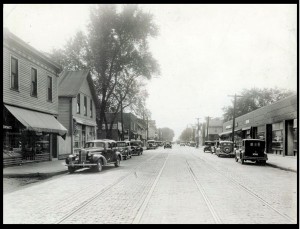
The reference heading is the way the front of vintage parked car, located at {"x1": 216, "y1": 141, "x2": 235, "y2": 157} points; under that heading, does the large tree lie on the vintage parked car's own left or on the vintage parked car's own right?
on the vintage parked car's own left

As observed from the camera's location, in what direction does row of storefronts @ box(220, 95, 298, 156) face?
facing the viewer and to the left of the viewer

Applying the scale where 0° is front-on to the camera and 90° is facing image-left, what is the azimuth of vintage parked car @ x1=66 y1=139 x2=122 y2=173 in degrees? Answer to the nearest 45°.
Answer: approximately 45°

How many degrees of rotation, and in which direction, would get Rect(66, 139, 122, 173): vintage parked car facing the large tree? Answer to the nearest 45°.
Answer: approximately 135° to its right

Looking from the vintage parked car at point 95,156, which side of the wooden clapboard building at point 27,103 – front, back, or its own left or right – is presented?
front

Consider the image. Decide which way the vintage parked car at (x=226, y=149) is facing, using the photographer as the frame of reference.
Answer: facing away from the viewer and to the left of the viewer

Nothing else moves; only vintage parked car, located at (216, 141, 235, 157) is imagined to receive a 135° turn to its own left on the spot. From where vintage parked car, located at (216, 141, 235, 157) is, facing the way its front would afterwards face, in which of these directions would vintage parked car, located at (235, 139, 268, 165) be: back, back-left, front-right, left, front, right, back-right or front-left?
front

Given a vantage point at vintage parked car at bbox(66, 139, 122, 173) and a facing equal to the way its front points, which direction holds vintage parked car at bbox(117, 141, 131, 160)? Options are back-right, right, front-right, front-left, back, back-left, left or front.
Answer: back-right

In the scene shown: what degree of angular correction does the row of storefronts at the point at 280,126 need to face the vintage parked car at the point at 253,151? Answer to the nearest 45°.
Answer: approximately 45° to its left

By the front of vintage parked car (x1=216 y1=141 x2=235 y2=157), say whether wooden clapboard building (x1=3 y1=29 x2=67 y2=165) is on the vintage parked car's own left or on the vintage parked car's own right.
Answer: on the vintage parked car's own left

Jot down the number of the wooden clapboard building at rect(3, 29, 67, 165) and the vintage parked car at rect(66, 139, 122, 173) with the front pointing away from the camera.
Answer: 0

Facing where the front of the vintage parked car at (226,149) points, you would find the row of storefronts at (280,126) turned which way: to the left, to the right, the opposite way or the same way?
to the left
